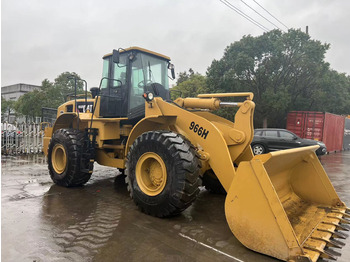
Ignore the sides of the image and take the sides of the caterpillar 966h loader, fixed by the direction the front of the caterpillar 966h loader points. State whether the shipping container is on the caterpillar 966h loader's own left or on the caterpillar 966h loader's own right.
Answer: on the caterpillar 966h loader's own left

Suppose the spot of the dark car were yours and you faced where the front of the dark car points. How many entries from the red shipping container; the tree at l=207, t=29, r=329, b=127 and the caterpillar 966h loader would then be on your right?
1

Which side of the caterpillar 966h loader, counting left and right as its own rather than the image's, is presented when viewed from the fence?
back

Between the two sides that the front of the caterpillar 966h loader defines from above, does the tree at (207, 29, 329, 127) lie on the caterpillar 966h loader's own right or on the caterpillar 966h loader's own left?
on the caterpillar 966h loader's own left

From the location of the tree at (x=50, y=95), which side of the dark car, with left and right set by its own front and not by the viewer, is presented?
back

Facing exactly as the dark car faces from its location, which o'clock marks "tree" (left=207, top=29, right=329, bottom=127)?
The tree is roughly at 9 o'clock from the dark car.

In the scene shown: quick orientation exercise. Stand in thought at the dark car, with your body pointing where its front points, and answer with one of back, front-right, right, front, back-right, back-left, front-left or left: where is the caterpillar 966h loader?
right

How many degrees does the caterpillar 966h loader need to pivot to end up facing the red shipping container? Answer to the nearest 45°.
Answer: approximately 90° to its left

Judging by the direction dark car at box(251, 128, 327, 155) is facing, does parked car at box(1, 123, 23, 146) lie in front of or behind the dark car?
behind

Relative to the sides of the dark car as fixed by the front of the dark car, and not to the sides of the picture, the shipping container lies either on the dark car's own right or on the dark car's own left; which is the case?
on the dark car's own left

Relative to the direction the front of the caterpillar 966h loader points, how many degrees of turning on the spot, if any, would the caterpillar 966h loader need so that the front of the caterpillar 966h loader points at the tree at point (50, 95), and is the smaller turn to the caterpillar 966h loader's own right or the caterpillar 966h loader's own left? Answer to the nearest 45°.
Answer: approximately 180°

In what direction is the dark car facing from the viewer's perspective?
to the viewer's right
